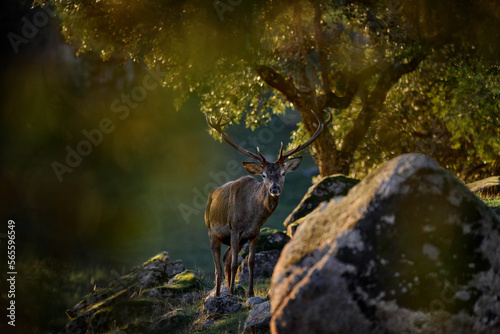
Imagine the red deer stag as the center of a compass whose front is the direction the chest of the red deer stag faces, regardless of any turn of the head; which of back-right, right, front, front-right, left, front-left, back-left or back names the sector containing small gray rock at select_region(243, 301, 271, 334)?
front-right

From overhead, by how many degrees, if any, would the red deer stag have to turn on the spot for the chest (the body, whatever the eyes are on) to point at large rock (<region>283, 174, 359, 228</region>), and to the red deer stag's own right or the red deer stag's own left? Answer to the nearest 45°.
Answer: approximately 135° to the red deer stag's own left

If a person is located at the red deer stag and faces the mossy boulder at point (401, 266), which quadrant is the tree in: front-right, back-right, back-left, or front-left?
back-left

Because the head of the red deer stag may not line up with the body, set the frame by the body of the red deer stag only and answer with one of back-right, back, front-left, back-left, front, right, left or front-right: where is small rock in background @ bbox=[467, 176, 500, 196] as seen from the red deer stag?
left

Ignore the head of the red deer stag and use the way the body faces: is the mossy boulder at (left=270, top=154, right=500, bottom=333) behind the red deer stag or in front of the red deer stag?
in front

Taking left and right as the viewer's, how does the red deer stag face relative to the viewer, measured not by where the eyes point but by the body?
facing the viewer and to the right of the viewer

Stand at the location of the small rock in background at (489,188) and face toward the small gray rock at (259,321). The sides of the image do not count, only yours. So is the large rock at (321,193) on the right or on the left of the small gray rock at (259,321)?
right

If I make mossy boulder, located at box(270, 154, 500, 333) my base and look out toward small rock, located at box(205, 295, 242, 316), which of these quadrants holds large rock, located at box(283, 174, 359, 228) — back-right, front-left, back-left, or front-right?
front-right
